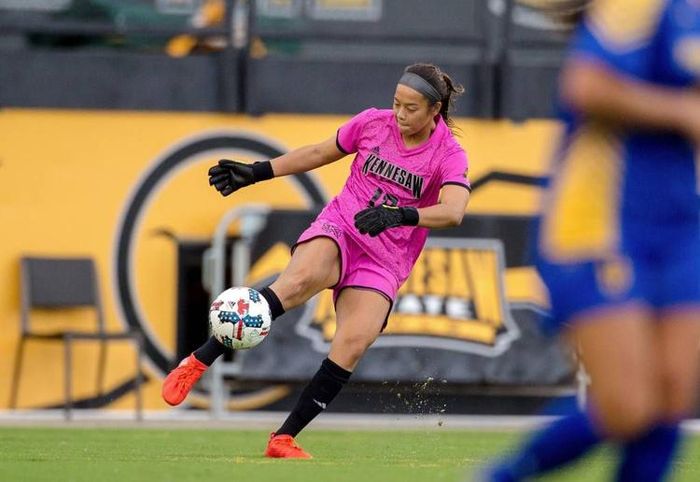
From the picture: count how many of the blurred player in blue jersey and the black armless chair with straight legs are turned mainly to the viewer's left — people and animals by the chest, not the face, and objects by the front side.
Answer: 0

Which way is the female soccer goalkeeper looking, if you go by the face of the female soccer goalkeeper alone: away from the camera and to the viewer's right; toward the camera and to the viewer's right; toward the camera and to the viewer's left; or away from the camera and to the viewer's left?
toward the camera and to the viewer's left

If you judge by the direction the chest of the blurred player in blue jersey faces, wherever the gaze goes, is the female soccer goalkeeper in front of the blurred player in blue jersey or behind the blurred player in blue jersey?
behind

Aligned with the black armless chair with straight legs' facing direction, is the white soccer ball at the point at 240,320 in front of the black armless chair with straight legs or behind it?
in front

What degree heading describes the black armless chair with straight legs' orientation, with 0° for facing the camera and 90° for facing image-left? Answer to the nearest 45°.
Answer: approximately 315°

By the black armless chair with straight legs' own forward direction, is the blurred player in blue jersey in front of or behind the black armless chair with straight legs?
in front
